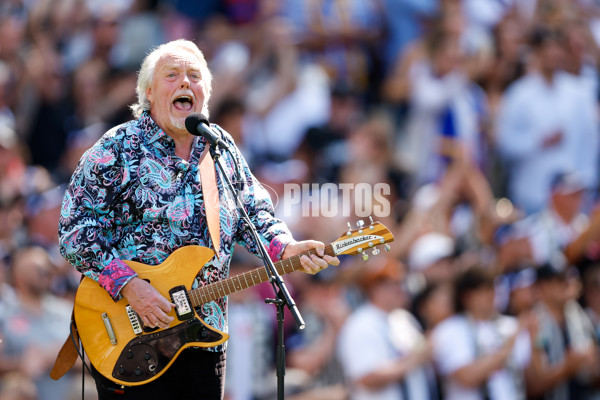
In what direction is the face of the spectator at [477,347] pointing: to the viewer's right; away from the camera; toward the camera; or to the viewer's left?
toward the camera

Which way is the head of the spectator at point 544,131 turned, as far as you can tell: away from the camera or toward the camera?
toward the camera

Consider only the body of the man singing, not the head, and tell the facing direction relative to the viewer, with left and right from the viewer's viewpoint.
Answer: facing the viewer and to the right of the viewer

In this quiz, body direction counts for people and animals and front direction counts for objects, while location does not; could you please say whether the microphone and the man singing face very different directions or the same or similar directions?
very different directions

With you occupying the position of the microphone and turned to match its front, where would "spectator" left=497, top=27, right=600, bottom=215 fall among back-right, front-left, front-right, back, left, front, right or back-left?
right

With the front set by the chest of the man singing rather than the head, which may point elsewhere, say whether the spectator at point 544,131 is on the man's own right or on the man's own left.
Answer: on the man's own left

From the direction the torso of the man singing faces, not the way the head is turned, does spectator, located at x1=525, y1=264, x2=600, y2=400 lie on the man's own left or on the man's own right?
on the man's own left

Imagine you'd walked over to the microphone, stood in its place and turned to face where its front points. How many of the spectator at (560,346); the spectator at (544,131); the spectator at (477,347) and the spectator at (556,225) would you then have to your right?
4

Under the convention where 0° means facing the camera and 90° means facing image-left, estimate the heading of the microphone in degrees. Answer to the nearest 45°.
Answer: approximately 135°
